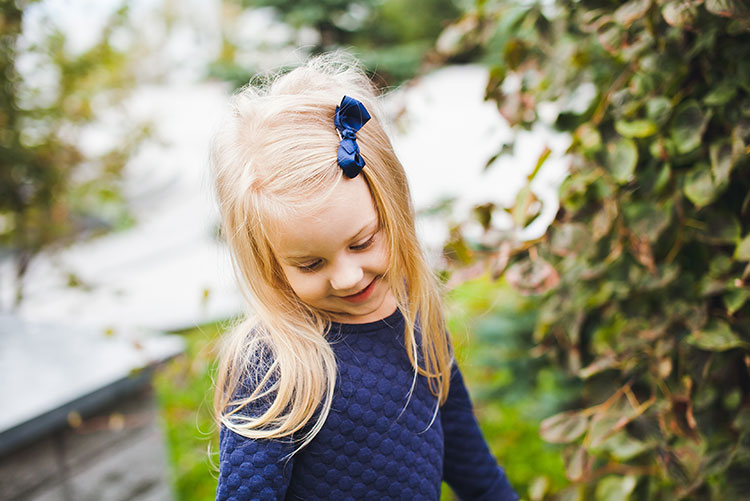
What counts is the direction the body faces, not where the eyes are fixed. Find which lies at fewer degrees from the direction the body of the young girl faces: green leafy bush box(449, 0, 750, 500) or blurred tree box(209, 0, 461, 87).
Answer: the green leafy bush

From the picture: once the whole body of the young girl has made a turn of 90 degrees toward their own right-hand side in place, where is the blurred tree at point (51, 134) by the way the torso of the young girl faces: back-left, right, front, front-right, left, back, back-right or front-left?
right

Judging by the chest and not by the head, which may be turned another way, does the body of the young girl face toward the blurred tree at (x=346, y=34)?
no

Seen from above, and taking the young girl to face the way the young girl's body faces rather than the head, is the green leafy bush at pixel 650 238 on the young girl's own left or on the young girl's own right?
on the young girl's own left

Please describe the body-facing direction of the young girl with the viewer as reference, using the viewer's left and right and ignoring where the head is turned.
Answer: facing the viewer and to the right of the viewer
